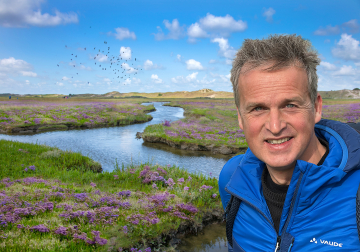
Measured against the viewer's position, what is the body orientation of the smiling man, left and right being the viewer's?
facing the viewer and to the left of the viewer

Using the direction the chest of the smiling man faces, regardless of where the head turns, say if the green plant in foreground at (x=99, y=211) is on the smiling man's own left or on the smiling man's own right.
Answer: on the smiling man's own right

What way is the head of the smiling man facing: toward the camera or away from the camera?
toward the camera

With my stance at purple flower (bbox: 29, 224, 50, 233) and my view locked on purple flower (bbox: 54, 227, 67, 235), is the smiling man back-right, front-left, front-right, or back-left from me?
front-right

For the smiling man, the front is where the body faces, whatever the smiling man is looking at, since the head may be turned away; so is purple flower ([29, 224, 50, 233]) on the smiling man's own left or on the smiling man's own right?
on the smiling man's own right
